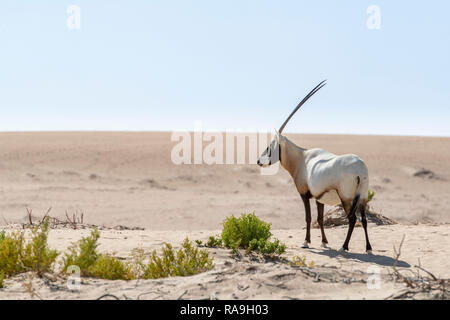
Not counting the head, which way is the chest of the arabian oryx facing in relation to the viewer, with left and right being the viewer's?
facing away from the viewer and to the left of the viewer

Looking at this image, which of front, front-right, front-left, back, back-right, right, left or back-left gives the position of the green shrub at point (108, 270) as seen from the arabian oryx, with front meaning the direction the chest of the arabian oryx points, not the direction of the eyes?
left

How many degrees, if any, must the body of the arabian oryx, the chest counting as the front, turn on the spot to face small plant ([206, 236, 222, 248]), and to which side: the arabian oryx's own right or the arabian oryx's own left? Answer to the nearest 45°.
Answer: approximately 45° to the arabian oryx's own left

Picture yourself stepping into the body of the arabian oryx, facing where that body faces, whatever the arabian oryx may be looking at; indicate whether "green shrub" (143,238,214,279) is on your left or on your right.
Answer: on your left

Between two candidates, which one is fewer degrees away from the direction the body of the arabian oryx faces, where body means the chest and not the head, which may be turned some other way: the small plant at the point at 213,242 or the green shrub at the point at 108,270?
the small plant
